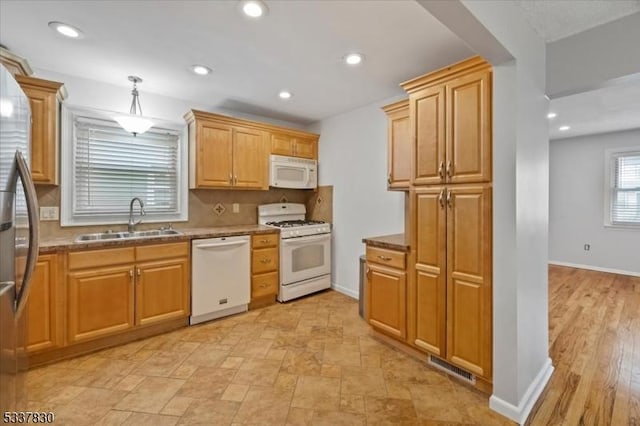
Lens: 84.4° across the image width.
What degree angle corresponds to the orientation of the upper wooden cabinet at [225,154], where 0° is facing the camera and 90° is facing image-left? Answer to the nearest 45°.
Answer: approximately 315°

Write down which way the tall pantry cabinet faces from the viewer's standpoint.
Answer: facing the viewer and to the left of the viewer

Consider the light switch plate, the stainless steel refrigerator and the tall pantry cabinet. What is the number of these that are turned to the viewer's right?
1

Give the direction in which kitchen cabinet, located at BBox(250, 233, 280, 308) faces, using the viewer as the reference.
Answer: facing the viewer and to the right of the viewer

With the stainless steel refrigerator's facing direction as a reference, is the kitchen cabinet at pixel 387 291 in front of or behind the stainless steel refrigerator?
in front

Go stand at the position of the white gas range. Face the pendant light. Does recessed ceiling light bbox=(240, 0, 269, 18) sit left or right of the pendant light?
left

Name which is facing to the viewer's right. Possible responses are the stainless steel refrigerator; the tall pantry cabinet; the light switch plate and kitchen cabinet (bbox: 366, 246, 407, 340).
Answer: the stainless steel refrigerator

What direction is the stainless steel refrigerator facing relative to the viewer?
to the viewer's right

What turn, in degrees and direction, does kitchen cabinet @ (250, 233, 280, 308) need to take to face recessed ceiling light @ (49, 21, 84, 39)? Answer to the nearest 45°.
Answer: approximately 90° to its right
